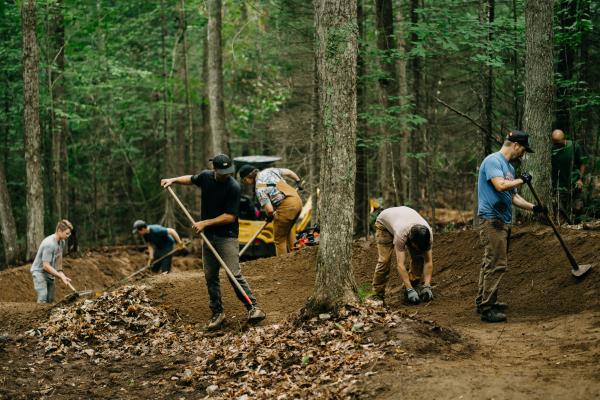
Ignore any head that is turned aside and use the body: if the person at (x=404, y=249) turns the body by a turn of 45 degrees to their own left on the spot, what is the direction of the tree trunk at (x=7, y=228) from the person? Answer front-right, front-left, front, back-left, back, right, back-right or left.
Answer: back-left

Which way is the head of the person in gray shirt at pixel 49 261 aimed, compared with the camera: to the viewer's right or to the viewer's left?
to the viewer's right

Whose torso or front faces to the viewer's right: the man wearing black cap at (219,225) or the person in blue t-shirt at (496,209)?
the person in blue t-shirt

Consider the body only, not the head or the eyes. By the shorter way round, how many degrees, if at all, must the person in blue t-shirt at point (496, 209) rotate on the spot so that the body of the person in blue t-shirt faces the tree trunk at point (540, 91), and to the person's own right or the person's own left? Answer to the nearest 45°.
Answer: approximately 90° to the person's own left

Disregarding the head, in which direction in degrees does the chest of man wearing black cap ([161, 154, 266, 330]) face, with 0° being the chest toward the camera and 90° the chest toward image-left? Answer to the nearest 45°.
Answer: approximately 0°

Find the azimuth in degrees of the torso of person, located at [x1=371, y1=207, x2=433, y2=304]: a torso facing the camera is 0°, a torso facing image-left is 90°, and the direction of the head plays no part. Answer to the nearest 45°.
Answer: approximately 315°

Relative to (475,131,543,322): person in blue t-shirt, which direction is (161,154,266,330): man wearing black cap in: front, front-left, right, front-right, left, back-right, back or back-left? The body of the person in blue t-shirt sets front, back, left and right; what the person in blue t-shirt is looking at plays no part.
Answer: back

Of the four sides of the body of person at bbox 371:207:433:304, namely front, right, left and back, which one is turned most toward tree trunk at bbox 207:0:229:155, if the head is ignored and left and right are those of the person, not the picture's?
back

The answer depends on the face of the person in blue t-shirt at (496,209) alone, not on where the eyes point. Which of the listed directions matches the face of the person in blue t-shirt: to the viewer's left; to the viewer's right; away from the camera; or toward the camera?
to the viewer's right
